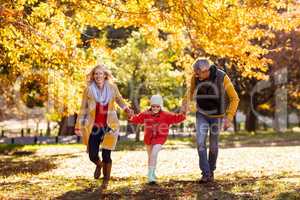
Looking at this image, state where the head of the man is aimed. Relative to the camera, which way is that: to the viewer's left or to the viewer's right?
to the viewer's left

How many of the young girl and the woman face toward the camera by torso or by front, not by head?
2

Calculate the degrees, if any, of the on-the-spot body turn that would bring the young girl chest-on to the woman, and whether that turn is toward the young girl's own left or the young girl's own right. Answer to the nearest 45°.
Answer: approximately 90° to the young girl's own right

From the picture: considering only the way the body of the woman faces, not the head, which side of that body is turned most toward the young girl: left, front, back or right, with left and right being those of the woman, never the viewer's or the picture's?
left

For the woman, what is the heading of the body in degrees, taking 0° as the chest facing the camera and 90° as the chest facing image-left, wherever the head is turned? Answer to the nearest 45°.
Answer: approximately 0°

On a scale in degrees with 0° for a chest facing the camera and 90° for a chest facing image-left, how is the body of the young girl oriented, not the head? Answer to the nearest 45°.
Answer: approximately 0°

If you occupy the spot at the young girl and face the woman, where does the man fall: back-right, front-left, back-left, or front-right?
back-left

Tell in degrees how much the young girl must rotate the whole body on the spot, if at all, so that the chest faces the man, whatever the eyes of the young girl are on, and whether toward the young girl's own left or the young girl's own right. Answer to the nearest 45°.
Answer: approximately 45° to the young girl's own left

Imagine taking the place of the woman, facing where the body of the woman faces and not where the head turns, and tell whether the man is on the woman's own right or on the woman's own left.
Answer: on the woman's own left
